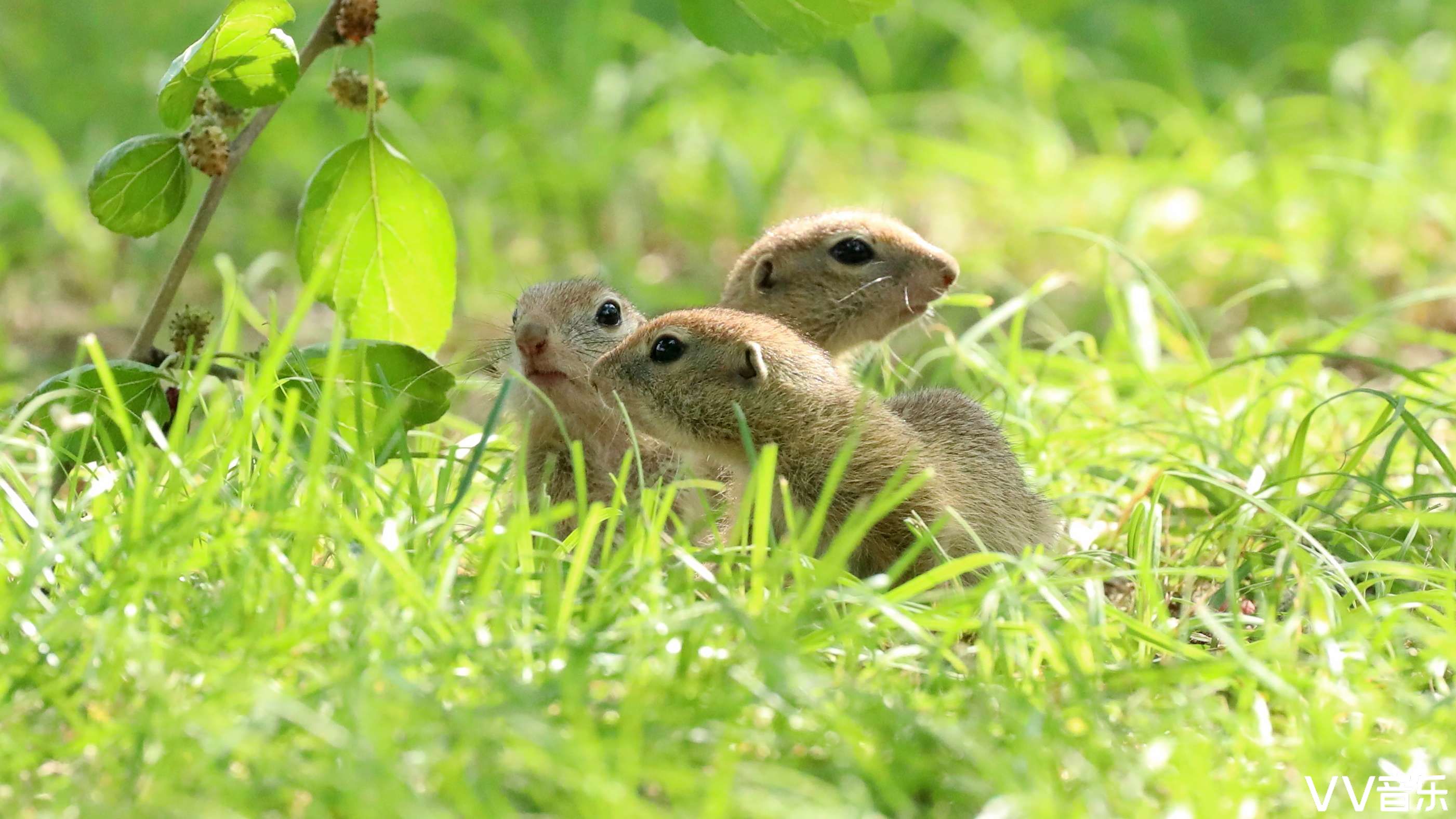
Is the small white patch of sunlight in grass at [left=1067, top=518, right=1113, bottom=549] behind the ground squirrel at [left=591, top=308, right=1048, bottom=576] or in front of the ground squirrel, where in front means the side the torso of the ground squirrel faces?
behind

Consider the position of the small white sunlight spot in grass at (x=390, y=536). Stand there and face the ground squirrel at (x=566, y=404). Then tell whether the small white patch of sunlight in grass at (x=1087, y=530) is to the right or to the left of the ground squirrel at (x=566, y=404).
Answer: right

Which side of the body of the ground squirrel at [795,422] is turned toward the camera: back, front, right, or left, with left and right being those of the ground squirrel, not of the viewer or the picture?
left

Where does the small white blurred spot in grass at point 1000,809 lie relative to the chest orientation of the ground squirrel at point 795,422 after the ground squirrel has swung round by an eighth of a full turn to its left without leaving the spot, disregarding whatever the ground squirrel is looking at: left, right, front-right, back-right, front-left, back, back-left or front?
front-left

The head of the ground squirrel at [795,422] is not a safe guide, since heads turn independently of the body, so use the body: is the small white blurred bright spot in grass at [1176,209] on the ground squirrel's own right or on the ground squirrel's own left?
on the ground squirrel's own right

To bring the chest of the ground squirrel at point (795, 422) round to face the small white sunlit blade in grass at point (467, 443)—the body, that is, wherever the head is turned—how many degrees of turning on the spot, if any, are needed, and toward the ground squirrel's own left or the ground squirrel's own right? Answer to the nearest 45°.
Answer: approximately 45° to the ground squirrel's own right
